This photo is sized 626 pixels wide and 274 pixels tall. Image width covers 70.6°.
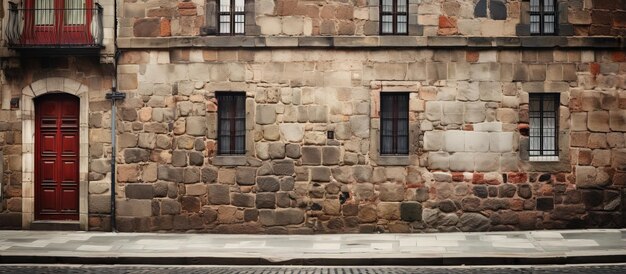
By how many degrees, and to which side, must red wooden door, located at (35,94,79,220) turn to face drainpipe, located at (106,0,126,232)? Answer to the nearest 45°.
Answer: approximately 45° to its left

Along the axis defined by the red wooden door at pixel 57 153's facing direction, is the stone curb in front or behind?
in front

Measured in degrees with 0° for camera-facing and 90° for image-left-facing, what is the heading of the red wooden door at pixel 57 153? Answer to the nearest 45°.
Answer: approximately 0°

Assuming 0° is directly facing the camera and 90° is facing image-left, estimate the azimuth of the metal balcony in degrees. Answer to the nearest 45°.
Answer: approximately 0°

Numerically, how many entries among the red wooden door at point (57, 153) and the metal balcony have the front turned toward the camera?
2
